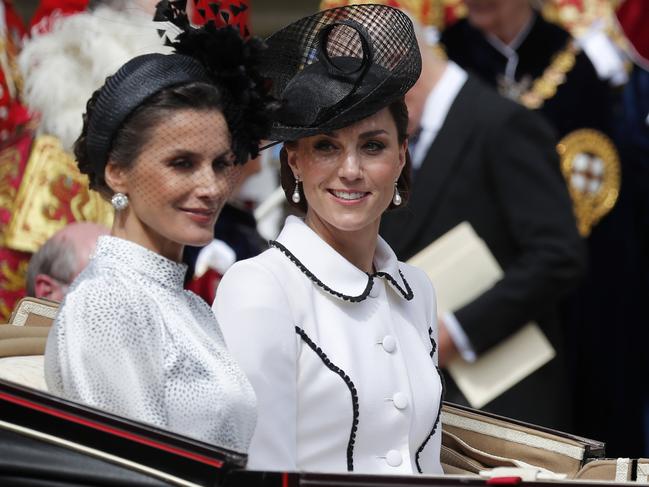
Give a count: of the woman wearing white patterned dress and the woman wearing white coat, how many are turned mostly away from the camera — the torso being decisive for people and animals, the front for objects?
0

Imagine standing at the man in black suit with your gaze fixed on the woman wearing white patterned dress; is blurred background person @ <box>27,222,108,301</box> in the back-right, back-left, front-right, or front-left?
front-right

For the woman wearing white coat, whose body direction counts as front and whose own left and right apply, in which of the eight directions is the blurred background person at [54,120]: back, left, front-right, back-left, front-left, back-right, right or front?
back

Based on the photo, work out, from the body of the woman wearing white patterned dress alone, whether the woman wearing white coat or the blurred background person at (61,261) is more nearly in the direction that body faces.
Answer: the woman wearing white coat

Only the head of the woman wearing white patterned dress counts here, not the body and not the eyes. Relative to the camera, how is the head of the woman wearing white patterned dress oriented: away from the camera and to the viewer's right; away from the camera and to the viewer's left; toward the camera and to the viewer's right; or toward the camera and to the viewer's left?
toward the camera and to the viewer's right

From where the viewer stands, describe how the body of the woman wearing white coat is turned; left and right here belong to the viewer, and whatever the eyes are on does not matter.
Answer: facing the viewer and to the right of the viewer

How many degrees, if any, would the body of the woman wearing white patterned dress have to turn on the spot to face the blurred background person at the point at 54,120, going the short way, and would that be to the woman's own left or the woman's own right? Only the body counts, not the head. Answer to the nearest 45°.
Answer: approximately 135° to the woman's own left

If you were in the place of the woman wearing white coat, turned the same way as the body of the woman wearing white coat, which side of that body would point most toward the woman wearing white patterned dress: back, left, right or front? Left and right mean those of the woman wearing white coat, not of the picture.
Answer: right

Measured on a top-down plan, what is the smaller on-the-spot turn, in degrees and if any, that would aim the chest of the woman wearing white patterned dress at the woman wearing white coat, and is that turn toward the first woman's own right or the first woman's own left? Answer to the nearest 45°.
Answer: approximately 90° to the first woman's own left

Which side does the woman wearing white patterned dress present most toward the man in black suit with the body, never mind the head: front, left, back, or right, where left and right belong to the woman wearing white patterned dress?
left

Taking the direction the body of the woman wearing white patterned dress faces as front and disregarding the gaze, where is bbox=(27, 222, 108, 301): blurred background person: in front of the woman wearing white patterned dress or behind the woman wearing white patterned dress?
behind

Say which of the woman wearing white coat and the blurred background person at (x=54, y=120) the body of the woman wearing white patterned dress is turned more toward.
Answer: the woman wearing white coat
